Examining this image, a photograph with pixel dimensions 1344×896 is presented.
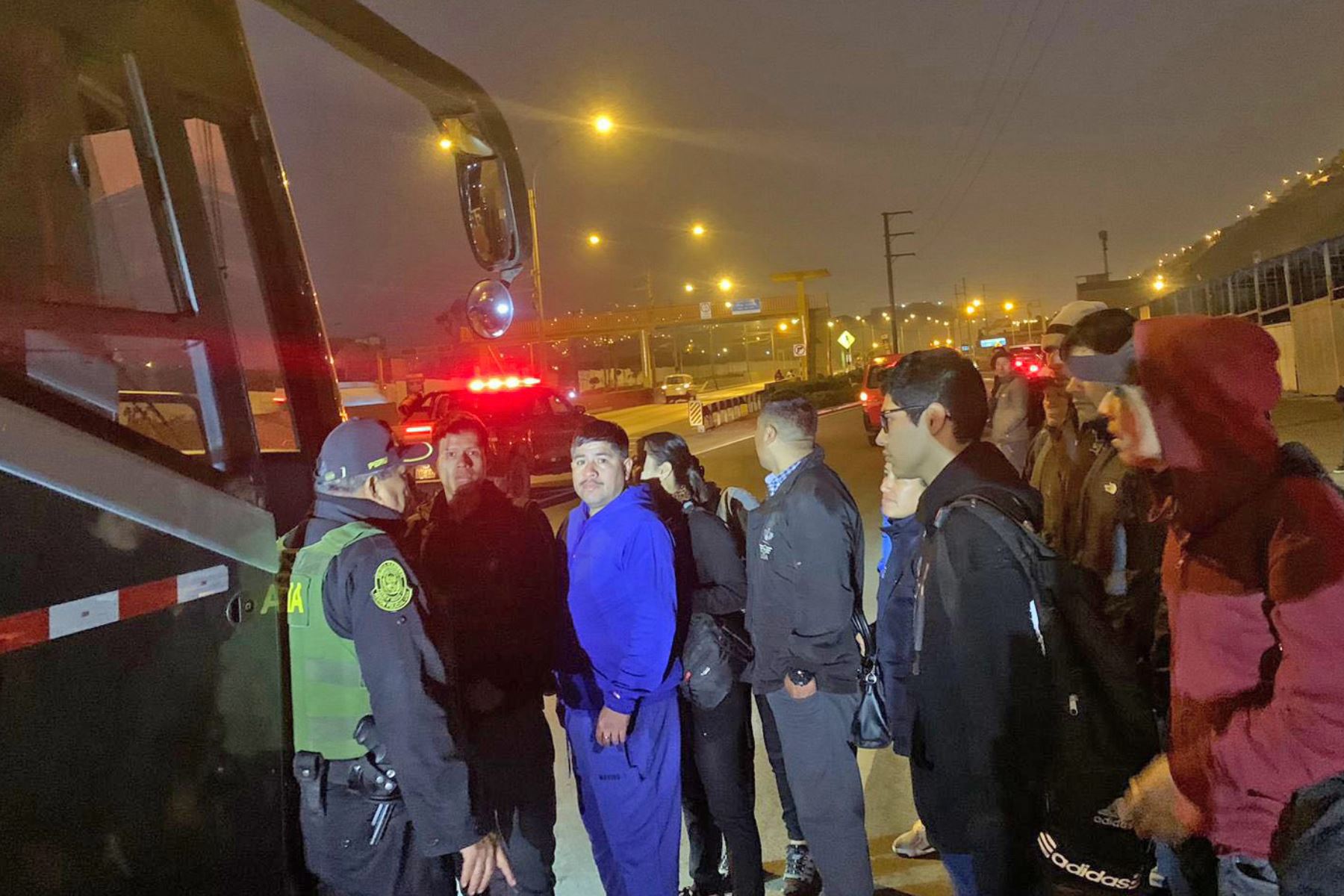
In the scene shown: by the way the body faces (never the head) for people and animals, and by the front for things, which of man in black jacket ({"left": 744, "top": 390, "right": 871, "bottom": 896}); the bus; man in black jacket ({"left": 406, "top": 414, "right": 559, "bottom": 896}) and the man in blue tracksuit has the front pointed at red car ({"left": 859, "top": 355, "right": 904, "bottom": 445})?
the bus

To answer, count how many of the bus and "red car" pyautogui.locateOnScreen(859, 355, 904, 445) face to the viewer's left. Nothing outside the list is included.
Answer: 0

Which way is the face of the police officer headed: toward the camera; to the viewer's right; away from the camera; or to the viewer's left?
to the viewer's right

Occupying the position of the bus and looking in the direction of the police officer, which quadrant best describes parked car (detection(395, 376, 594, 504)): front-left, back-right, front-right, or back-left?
front-left

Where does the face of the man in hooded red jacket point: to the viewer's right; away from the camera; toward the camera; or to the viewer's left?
to the viewer's left

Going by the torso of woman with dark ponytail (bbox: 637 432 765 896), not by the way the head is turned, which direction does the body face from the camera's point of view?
to the viewer's left

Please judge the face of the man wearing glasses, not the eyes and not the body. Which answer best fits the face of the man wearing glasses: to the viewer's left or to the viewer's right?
to the viewer's left

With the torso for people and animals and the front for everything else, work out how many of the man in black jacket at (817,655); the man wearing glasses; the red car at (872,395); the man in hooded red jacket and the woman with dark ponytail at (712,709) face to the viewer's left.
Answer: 4

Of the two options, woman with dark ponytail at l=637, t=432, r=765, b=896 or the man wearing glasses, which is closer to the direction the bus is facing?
the woman with dark ponytail

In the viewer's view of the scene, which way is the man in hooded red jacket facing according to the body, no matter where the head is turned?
to the viewer's left

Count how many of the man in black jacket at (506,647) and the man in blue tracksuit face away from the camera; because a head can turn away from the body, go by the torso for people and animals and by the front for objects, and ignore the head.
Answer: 0

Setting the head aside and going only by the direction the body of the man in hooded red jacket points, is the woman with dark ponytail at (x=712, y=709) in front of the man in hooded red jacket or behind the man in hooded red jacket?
in front

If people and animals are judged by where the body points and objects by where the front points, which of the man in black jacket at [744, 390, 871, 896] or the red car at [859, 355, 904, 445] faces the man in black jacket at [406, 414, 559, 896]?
the man in black jacket at [744, 390, 871, 896]

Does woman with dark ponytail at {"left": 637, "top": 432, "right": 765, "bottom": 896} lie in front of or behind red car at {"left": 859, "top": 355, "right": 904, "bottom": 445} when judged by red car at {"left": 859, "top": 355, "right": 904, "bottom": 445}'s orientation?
behind

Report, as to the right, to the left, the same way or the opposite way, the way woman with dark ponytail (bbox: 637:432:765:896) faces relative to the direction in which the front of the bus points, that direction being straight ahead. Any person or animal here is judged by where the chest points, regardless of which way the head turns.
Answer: to the left

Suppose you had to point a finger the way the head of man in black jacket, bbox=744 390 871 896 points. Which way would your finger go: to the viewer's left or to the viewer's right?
to the viewer's left

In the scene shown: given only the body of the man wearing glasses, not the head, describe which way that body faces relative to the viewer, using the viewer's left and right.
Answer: facing to the left of the viewer
